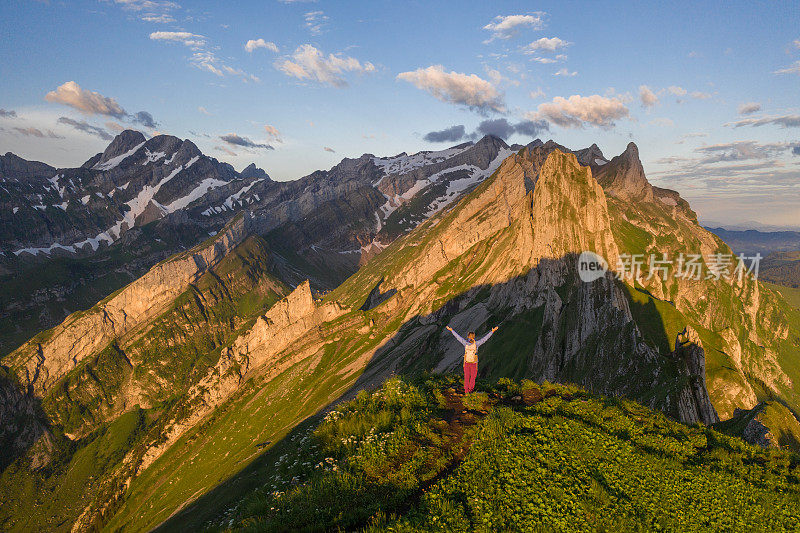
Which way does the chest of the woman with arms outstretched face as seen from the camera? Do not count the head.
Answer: away from the camera
